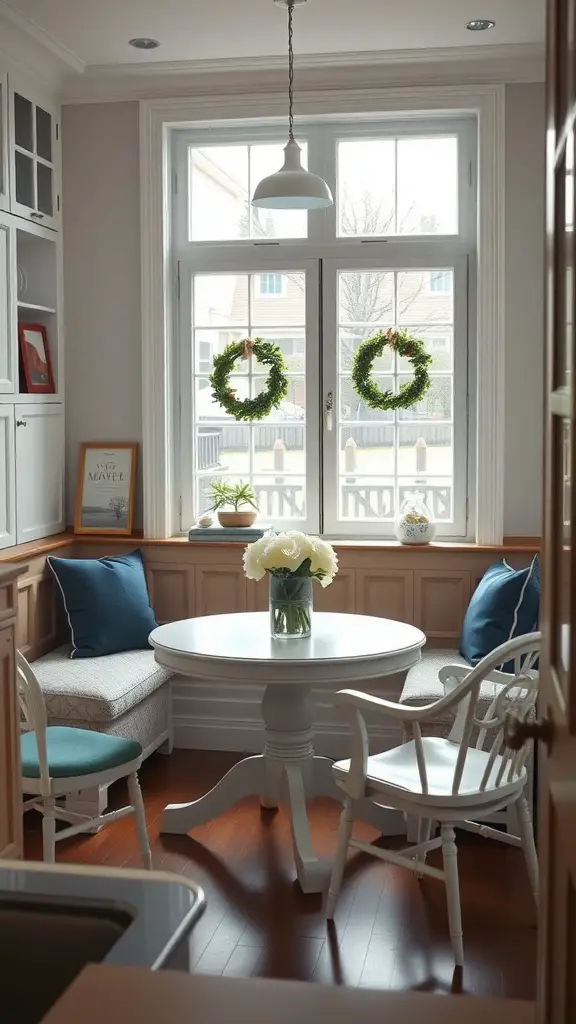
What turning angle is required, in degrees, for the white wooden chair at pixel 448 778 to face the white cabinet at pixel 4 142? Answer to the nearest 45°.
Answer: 0° — it already faces it

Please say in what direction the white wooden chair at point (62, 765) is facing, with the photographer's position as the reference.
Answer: facing away from the viewer and to the right of the viewer

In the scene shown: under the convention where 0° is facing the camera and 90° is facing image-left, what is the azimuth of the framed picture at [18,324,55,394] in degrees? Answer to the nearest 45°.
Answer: approximately 315°

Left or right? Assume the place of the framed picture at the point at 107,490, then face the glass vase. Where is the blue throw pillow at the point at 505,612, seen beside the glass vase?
left

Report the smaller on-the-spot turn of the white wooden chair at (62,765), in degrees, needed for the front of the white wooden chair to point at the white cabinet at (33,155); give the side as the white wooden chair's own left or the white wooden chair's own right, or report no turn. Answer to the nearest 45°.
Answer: approximately 45° to the white wooden chair's own left

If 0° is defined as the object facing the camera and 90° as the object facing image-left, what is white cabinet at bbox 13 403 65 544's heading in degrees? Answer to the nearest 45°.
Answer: approximately 315°
